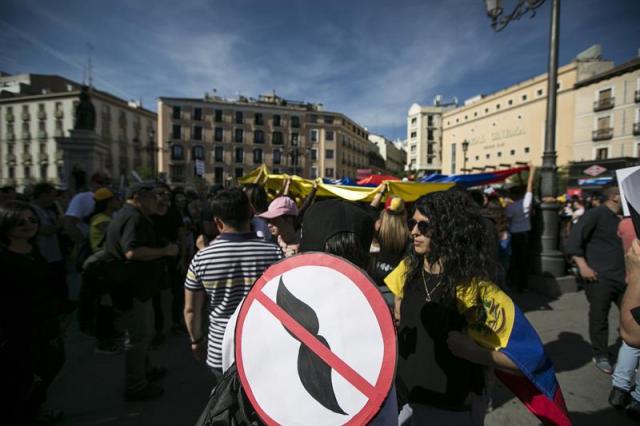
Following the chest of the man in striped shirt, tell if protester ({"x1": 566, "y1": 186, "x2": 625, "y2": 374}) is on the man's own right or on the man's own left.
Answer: on the man's own right

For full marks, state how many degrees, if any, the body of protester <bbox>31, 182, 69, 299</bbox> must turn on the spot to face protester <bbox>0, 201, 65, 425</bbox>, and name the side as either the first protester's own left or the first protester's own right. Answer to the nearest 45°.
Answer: approximately 45° to the first protester's own right

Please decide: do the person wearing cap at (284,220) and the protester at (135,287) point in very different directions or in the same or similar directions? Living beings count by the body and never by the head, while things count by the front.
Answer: very different directions
